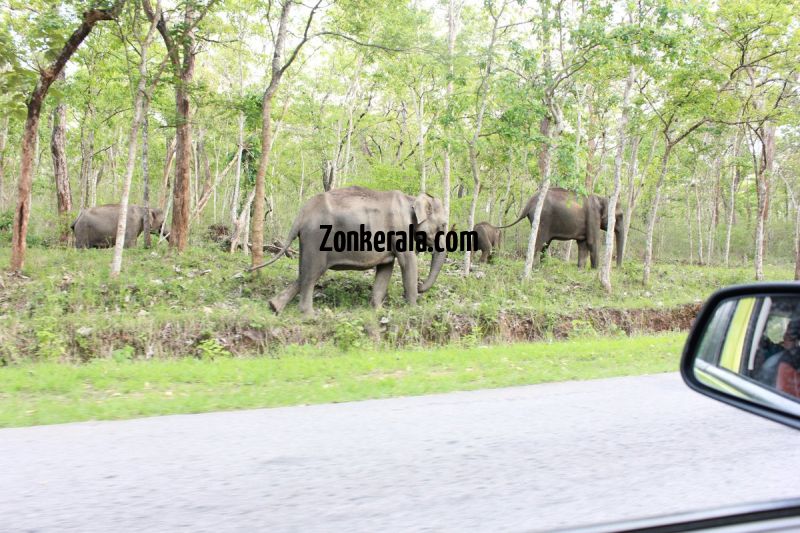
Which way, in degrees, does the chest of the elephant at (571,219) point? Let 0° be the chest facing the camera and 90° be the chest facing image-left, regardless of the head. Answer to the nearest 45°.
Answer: approximately 270°

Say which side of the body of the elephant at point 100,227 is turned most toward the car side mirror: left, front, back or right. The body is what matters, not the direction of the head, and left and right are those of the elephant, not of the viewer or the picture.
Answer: right

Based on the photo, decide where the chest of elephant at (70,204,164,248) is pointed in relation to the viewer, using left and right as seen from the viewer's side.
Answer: facing to the right of the viewer

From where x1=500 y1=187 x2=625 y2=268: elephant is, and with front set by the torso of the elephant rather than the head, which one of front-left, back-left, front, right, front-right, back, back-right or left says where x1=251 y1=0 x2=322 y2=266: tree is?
back-right

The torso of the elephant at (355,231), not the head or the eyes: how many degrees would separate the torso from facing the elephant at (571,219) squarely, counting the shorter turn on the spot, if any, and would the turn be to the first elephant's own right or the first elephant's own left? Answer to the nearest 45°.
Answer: approximately 45° to the first elephant's own left

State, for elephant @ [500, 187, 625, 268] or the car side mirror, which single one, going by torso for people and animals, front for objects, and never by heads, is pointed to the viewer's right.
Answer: the elephant

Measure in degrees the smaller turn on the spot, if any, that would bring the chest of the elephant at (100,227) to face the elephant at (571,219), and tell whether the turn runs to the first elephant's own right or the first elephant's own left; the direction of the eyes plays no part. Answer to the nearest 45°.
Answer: approximately 45° to the first elephant's own right

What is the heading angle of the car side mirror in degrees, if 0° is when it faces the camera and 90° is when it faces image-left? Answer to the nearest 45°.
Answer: approximately 0°

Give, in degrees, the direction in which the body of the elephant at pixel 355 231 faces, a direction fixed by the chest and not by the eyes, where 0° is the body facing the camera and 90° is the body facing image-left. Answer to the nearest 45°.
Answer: approximately 270°
